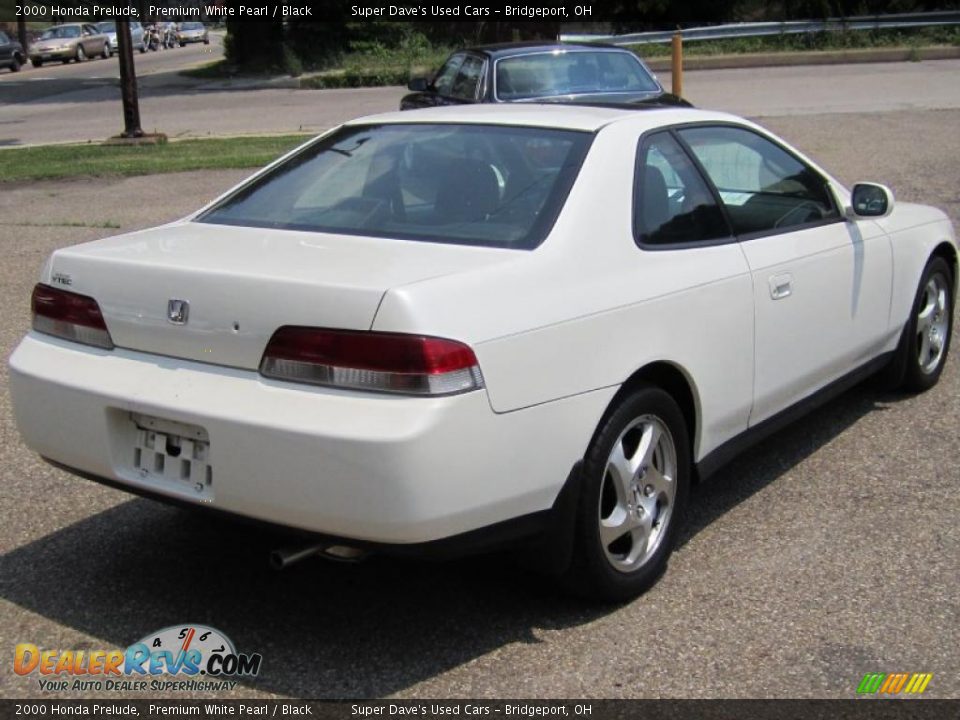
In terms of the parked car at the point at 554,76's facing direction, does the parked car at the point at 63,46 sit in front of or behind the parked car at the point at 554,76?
in front

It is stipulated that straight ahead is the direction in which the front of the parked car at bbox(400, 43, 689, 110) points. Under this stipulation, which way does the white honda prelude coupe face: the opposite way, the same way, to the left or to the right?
to the right

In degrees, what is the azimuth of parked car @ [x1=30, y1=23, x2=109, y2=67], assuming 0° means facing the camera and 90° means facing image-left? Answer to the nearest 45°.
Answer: approximately 45°

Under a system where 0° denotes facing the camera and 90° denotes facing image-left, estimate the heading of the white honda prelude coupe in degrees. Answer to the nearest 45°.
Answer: approximately 225°

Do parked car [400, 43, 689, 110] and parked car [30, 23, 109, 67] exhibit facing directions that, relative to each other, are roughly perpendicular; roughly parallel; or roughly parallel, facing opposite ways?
roughly perpendicular

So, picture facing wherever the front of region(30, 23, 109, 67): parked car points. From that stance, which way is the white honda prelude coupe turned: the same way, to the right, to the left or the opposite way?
the opposite way

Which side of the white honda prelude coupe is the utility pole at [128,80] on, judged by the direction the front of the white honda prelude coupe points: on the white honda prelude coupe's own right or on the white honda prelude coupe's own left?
on the white honda prelude coupe's own left

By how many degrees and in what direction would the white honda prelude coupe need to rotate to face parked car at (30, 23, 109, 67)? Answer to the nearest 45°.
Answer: approximately 45° to its left

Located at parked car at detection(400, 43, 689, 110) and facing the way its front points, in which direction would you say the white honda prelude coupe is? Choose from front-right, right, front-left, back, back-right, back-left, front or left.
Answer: back-left

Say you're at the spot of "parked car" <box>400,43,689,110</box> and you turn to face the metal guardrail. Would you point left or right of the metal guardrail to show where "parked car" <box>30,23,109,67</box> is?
left

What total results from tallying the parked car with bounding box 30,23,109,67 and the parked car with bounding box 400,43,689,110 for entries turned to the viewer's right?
0

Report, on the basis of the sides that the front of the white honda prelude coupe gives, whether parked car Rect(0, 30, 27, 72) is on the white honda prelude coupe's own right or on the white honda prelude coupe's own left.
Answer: on the white honda prelude coupe's own left

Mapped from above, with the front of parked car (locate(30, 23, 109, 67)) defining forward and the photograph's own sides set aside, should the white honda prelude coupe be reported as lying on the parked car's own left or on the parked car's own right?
on the parked car's own left
